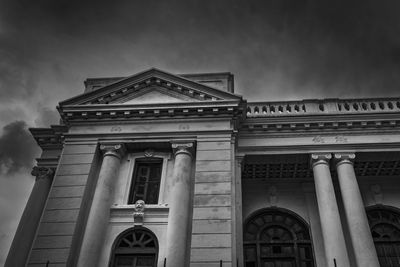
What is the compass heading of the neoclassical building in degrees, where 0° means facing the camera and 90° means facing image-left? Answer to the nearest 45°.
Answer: approximately 0°
